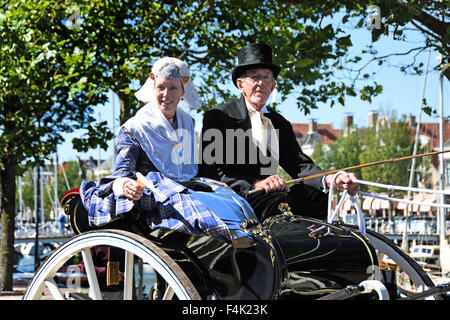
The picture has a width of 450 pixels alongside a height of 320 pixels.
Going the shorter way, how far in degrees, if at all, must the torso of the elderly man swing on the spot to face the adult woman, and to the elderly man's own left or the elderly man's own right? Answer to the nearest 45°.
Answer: approximately 90° to the elderly man's own right

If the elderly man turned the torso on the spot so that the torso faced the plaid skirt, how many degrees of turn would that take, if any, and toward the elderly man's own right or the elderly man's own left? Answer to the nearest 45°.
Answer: approximately 90° to the elderly man's own right

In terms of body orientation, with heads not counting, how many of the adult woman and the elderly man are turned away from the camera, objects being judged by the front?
0

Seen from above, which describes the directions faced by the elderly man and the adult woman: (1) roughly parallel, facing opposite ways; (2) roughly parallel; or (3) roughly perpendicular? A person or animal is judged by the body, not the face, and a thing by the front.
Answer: roughly parallel

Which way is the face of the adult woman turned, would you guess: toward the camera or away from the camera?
toward the camera

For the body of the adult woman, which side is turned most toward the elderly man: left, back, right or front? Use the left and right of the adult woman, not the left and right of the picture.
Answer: left

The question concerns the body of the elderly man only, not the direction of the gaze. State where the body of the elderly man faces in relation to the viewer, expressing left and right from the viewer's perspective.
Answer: facing the viewer and to the right of the viewer
